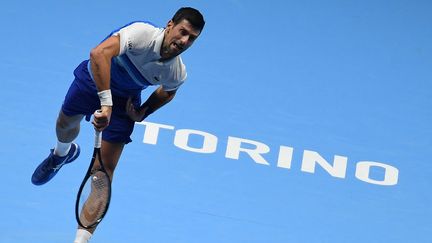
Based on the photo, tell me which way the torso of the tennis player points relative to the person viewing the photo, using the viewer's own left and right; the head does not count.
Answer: facing the viewer and to the right of the viewer

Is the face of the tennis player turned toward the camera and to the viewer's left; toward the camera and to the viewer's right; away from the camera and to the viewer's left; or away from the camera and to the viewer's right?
toward the camera and to the viewer's right
